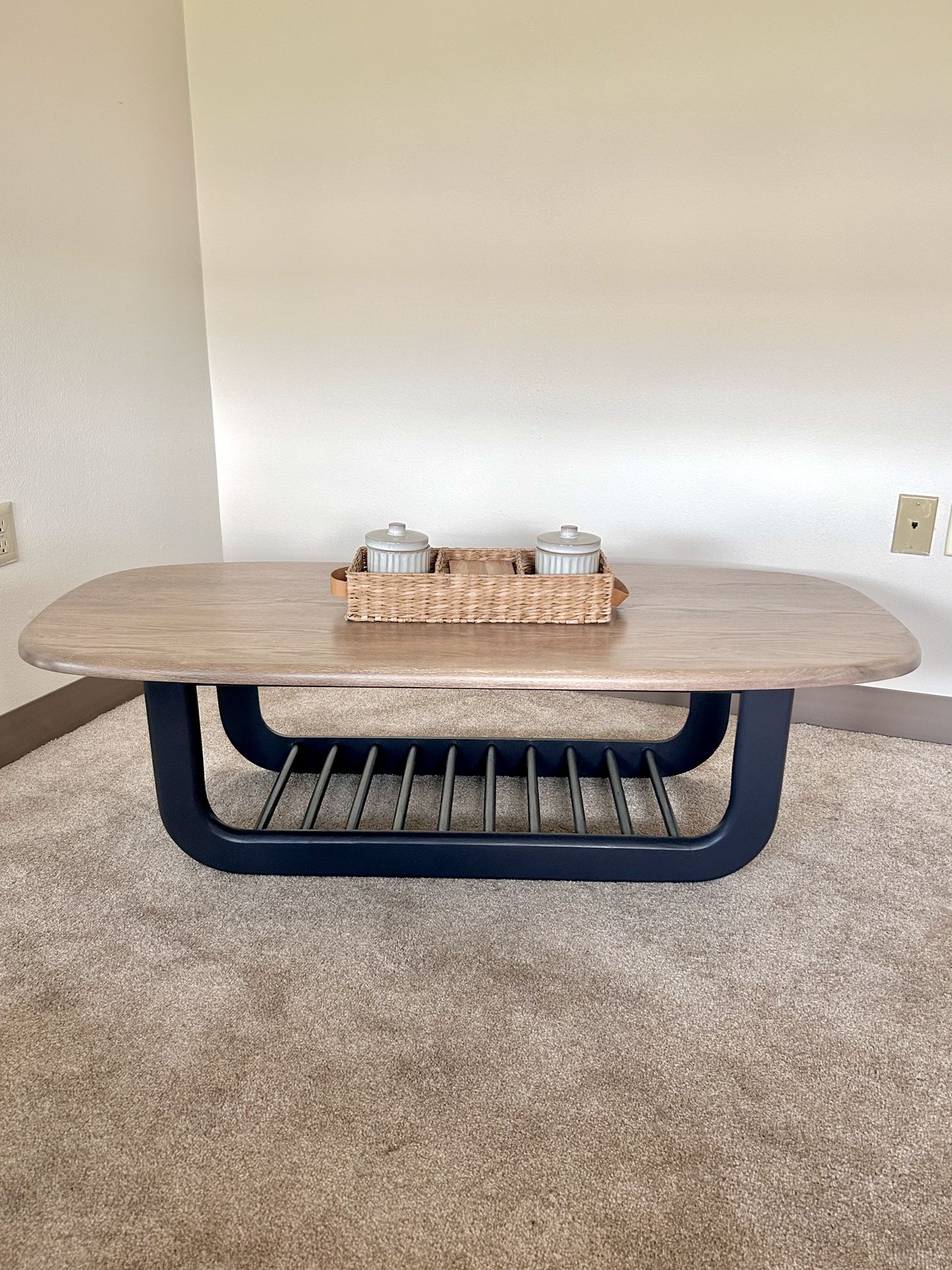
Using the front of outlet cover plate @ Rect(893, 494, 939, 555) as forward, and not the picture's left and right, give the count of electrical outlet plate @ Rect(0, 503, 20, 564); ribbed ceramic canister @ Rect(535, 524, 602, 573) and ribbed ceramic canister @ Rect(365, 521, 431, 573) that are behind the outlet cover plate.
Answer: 0

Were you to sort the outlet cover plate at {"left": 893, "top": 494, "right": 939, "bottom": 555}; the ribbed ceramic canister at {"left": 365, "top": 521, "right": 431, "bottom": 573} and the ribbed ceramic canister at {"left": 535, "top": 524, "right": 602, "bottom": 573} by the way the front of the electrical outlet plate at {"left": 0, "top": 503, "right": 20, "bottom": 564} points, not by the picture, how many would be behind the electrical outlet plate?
0

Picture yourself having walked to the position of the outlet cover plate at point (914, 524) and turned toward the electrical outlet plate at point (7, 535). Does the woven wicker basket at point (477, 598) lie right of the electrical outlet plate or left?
left

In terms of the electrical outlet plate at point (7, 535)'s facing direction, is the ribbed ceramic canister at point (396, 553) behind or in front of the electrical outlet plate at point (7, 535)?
in front

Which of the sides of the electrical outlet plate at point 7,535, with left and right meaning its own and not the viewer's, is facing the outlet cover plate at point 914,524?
front

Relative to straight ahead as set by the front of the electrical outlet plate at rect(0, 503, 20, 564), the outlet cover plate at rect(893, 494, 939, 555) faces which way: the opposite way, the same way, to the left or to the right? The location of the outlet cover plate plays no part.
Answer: to the right

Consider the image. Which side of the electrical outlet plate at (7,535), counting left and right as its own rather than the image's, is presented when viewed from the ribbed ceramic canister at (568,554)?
front

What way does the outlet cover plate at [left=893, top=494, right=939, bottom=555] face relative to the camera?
toward the camera

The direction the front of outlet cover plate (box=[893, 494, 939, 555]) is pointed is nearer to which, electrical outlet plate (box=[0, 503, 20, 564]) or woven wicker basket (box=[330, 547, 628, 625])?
the woven wicker basket

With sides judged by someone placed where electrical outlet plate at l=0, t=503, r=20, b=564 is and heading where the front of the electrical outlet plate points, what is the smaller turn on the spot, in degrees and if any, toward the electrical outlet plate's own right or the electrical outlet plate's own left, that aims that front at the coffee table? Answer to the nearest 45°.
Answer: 0° — it already faces it

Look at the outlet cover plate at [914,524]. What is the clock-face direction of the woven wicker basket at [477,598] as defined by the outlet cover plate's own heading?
The woven wicker basket is roughly at 1 o'clock from the outlet cover plate.

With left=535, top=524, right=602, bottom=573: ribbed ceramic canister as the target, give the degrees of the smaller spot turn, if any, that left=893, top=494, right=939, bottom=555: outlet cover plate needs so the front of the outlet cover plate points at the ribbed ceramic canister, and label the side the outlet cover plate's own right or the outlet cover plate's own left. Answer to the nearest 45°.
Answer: approximately 45° to the outlet cover plate's own right

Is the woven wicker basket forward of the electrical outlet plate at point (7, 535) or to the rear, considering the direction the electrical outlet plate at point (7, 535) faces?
forward

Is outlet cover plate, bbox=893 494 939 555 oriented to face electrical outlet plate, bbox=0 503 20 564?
no
